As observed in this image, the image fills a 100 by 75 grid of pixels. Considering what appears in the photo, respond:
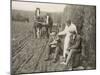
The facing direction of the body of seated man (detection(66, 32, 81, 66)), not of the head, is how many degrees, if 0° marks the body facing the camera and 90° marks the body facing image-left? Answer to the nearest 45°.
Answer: approximately 45°

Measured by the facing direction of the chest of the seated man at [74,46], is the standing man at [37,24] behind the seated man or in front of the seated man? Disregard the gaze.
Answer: in front

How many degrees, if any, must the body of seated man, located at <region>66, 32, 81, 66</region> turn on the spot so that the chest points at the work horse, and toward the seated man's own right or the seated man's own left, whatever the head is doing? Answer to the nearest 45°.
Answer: approximately 90° to the seated man's own right
